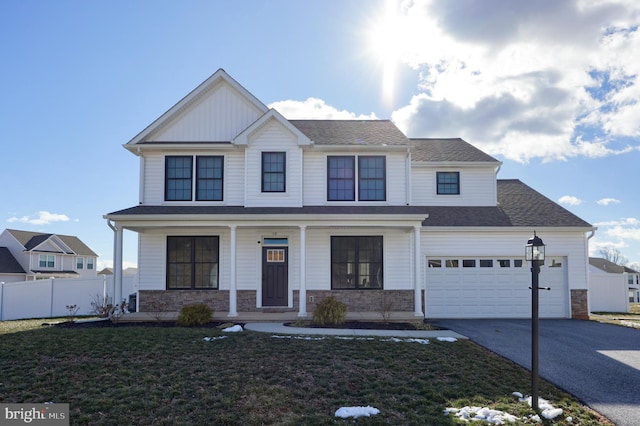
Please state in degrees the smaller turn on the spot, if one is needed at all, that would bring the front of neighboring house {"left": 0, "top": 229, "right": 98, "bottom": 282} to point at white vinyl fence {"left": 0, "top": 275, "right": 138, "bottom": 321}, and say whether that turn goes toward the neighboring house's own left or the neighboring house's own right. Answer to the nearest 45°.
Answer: approximately 45° to the neighboring house's own right

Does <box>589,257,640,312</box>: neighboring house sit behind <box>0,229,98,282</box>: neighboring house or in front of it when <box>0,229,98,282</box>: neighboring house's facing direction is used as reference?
in front

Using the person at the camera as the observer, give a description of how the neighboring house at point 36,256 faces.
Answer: facing the viewer and to the right of the viewer

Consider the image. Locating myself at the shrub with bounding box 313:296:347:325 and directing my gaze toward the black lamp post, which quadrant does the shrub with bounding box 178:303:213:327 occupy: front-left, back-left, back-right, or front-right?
back-right

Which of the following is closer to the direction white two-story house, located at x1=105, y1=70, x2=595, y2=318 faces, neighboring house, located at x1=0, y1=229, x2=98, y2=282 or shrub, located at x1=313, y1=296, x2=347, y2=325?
the shrub

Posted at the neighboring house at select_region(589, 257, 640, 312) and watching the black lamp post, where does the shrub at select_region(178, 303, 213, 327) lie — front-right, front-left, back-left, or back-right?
front-right

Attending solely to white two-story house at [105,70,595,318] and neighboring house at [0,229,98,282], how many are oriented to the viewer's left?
0

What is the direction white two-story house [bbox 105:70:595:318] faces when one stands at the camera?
facing the viewer

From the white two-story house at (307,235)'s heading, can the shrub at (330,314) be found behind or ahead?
ahead

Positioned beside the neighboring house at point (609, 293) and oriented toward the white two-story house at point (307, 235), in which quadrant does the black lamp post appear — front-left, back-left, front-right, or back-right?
front-left
